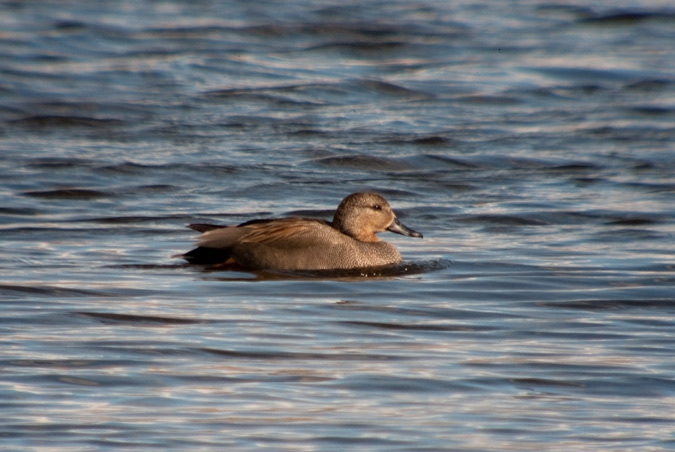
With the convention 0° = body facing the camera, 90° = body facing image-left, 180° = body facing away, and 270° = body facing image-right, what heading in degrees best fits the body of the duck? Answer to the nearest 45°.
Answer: approximately 270°
